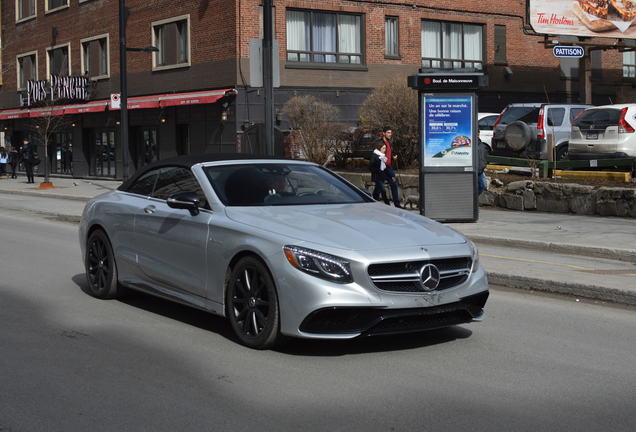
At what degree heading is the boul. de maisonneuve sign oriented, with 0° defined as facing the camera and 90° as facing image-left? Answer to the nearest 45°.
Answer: approximately 0°

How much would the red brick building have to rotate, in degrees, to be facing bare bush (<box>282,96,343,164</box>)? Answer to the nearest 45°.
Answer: approximately 45° to its left

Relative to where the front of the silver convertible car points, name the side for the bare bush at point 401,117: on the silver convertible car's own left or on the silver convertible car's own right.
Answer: on the silver convertible car's own left

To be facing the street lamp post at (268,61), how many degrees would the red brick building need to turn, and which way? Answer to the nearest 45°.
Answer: approximately 45° to its left

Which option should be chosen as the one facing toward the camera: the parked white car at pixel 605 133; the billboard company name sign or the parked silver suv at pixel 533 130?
the billboard company name sign

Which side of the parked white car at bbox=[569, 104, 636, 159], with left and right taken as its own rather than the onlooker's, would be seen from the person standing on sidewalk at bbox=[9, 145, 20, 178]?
left

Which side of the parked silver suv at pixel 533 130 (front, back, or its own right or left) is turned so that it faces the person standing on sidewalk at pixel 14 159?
left

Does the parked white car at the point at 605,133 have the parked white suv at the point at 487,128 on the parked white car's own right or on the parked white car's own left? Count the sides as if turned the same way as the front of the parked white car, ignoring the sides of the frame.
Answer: on the parked white car's own left

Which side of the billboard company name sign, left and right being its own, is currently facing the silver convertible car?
front
